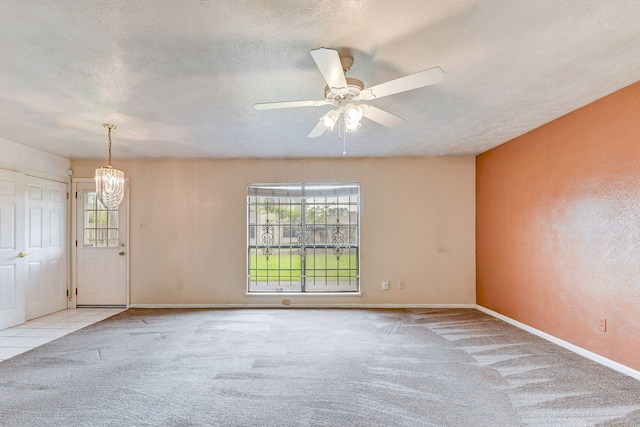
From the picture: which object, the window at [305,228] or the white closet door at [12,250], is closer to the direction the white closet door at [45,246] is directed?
the window

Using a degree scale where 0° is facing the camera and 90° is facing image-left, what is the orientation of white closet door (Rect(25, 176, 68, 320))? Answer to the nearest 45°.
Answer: approximately 315°

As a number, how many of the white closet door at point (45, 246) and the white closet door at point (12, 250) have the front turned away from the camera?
0

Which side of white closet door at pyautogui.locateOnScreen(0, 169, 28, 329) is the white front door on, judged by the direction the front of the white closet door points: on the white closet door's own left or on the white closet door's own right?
on the white closet door's own left

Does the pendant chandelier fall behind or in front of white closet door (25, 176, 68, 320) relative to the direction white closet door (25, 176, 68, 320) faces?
in front

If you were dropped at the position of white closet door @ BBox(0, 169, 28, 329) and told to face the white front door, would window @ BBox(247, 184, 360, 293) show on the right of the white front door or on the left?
right

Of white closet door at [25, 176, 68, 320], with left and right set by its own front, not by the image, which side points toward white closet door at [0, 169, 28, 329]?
right

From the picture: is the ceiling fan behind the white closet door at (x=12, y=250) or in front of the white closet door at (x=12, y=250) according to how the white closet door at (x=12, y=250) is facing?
in front

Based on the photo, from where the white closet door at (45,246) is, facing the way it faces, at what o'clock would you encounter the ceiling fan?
The ceiling fan is roughly at 1 o'clock from the white closet door.
